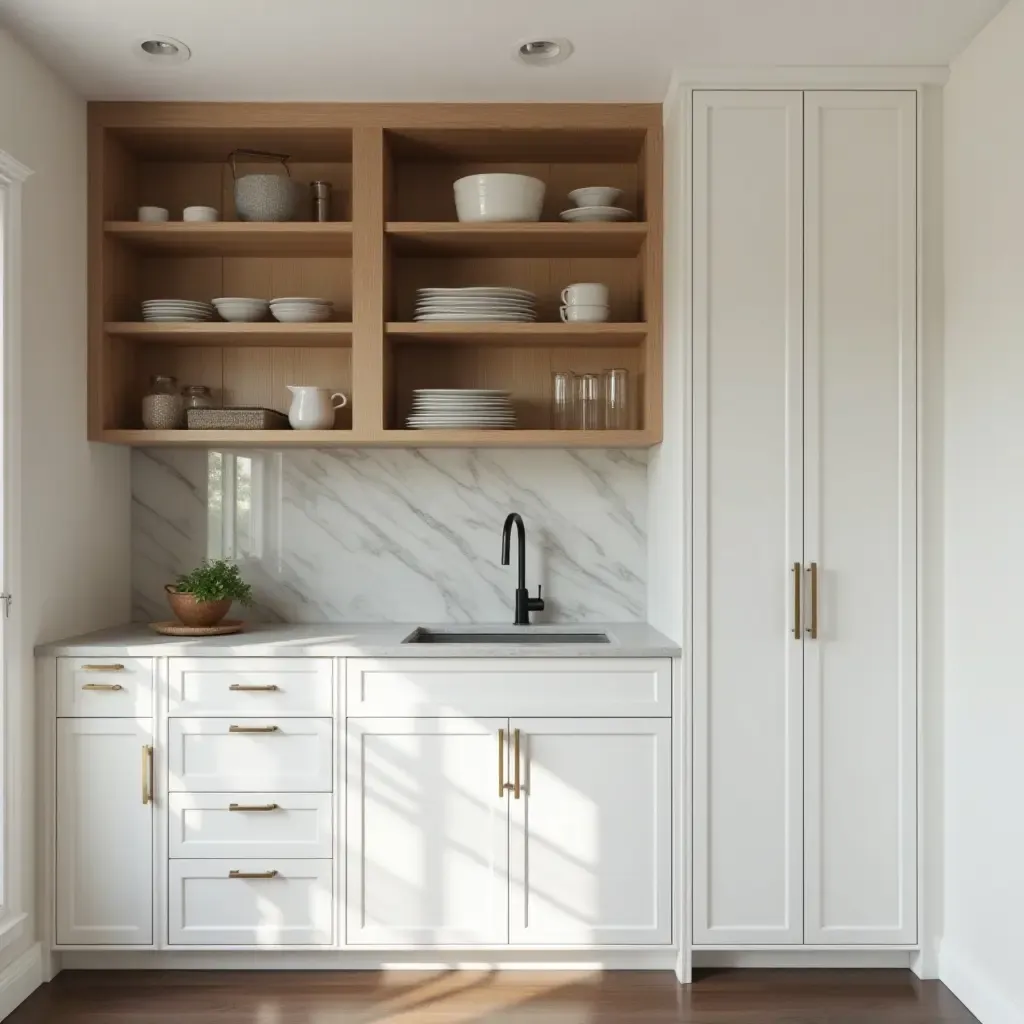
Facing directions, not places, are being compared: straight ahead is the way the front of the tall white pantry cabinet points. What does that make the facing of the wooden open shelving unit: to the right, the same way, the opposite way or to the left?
the same way

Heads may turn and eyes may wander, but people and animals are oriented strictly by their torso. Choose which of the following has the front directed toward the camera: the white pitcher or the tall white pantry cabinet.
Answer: the tall white pantry cabinet

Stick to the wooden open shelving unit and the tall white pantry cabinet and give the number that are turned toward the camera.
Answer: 2

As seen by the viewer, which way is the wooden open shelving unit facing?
toward the camera

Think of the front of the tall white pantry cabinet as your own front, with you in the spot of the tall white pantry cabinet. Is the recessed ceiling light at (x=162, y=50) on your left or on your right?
on your right

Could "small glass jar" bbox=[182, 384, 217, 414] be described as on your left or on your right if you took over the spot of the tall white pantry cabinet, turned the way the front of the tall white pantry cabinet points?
on your right

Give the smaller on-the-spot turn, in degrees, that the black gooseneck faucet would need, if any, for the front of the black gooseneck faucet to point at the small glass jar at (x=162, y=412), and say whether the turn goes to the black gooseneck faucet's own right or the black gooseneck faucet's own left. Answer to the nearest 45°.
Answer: approximately 45° to the black gooseneck faucet's own right

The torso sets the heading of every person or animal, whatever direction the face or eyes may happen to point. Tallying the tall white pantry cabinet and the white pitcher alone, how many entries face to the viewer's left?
1

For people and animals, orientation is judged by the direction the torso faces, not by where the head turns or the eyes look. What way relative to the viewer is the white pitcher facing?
to the viewer's left

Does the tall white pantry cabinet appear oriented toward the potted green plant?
no

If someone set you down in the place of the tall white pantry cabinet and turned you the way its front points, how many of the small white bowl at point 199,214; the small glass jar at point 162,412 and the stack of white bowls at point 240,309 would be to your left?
0

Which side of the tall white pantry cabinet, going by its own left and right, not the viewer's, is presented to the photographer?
front

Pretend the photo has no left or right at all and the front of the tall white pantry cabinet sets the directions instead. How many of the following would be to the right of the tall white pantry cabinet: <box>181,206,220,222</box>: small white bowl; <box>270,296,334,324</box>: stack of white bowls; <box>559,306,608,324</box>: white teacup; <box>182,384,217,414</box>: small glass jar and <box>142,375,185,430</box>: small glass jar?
5

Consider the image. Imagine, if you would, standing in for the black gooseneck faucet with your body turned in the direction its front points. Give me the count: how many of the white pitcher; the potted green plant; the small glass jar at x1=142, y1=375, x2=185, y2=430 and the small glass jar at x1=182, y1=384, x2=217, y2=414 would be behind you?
0

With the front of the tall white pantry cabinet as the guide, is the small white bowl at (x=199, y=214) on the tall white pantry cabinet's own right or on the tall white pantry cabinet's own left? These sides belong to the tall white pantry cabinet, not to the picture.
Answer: on the tall white pantry cabinet's own right
